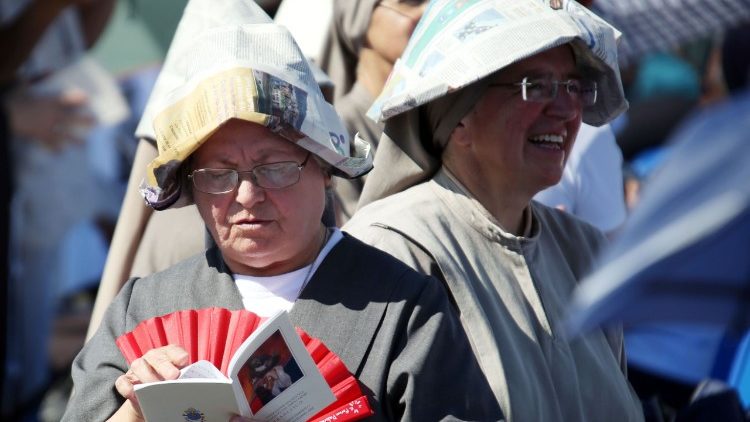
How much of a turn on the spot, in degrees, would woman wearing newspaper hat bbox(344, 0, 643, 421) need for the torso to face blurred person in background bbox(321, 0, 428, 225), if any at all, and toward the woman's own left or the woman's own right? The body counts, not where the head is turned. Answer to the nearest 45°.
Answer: approximately 180°

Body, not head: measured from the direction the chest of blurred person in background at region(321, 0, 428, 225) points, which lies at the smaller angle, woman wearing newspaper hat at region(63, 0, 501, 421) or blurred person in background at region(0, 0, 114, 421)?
the woman wearing newspaper hat

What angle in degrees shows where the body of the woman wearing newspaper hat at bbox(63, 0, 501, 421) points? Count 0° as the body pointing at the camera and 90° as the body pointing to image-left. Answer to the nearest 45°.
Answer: approximately 0°

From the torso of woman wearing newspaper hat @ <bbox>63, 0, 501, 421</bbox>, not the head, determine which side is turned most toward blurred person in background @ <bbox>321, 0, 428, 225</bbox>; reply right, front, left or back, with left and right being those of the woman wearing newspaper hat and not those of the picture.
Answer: back

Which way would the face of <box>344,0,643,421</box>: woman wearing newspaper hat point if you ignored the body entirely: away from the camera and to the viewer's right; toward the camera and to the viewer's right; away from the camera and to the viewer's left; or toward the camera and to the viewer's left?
toward the camera and to the viewer's right
